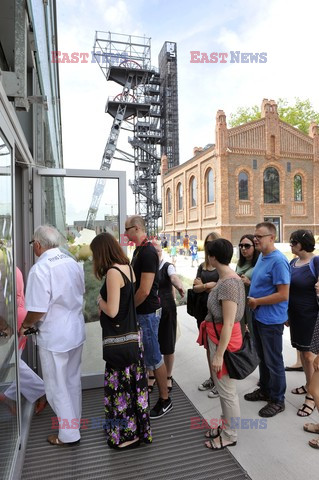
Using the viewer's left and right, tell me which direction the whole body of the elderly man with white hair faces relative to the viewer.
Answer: facing away from the viewer and to the left of the viewer

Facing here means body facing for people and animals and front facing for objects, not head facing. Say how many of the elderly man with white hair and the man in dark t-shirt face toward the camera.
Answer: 0

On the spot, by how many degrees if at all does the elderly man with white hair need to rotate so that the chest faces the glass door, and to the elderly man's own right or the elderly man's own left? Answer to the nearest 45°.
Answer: approximately 45° to the elderly man's own right

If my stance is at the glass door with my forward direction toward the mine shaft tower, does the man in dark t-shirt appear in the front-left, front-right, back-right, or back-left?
back-right

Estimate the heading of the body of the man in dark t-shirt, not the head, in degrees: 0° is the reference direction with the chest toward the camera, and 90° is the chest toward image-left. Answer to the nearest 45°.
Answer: approximately 90°

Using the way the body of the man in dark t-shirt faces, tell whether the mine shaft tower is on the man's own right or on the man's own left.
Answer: on the man's own right

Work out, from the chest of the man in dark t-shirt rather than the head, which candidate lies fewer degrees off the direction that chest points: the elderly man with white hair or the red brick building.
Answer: the elderly man with white hair

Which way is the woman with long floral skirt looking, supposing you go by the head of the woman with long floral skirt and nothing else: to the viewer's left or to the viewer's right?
to the viewer's left

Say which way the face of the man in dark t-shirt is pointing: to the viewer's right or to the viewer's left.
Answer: to the viewer's left
